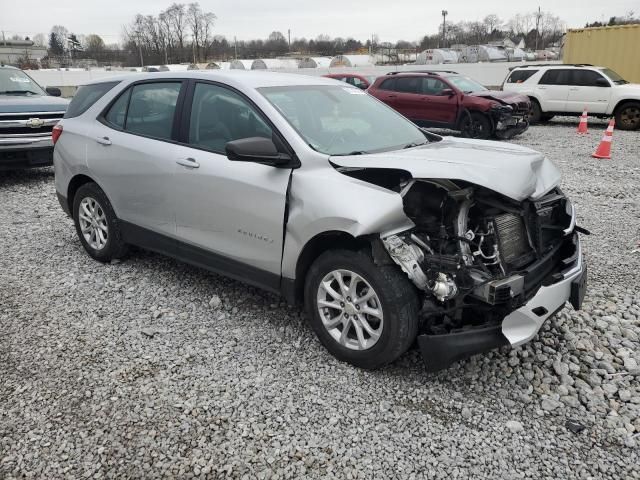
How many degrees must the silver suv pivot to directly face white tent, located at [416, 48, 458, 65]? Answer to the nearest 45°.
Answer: approximately 135° to its left

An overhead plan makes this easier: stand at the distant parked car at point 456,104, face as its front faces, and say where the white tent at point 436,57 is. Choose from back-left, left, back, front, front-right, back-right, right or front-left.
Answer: back-left

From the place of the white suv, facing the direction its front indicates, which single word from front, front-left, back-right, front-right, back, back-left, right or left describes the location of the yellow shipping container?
left

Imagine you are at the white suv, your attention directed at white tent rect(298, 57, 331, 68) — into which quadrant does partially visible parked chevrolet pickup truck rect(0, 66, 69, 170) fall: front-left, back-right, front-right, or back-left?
back-left

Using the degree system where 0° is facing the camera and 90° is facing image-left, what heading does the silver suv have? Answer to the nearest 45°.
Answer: approximately 315°

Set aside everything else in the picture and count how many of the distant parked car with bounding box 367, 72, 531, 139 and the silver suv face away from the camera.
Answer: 0

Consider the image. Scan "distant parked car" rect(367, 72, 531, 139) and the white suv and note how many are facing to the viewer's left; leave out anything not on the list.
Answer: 0

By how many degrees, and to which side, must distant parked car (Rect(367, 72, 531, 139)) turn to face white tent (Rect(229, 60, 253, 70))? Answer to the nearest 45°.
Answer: approximately 180°

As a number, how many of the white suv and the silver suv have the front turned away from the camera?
0

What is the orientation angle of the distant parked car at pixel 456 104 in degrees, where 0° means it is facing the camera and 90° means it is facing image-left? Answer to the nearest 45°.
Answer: approximately 315°

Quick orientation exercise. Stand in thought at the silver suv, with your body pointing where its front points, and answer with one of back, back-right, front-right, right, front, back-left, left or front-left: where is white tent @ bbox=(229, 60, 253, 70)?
back-left

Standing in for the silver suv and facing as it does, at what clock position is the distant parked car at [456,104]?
The distant parked car is roughly at 8 o'clock from the silver suv.

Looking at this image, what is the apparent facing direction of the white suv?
to the viewer's right
